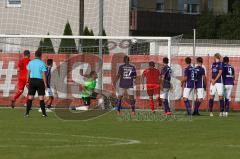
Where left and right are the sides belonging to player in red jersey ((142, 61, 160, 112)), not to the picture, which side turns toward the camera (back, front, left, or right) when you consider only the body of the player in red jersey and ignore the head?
back

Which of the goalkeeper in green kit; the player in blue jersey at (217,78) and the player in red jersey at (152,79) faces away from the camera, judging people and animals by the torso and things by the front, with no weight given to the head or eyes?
the player in red jersey

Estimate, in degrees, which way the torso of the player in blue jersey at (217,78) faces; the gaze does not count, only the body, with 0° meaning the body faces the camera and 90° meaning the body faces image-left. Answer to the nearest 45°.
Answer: approximately 45°

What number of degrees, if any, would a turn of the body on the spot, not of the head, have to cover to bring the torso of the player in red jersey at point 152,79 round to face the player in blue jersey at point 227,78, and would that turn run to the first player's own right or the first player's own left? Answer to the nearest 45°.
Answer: approximately 90° to the first player's own right
